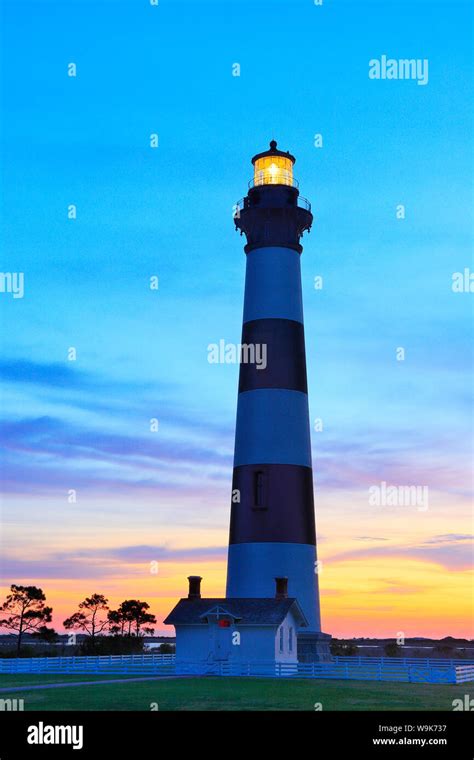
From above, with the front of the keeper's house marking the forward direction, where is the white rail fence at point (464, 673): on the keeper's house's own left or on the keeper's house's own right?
on the keeper's house's own left

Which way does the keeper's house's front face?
toward the camera

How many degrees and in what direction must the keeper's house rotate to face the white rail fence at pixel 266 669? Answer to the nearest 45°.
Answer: approximately 45° to its left
